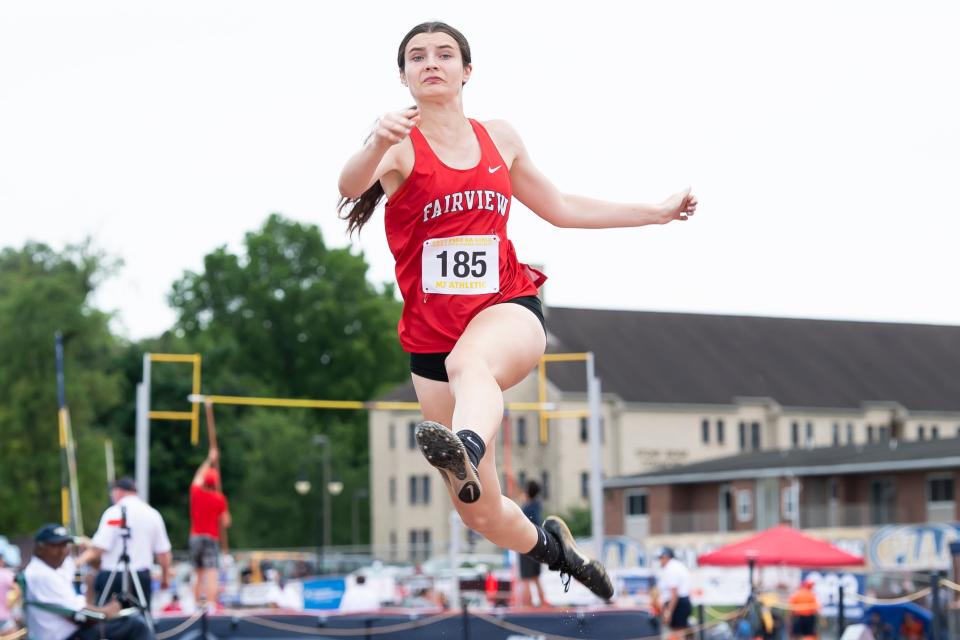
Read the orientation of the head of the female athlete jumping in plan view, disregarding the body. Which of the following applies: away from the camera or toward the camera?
toward the camera

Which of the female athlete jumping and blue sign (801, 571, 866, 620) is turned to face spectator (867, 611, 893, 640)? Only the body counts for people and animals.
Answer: the blue sign

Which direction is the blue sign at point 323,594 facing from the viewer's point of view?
toward the camera

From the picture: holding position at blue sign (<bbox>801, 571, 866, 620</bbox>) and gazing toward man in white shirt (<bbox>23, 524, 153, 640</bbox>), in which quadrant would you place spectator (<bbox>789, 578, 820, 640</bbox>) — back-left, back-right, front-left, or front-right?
front-left

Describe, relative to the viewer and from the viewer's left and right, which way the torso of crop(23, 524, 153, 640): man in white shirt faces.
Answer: facing to the right of the viewer

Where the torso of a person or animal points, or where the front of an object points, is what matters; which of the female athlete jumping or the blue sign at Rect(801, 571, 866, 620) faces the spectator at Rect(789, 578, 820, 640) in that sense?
the blue sign

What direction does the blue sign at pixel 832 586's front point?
toward the camera

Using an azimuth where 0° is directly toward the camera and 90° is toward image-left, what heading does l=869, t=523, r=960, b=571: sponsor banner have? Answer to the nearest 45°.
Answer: approximately 0°

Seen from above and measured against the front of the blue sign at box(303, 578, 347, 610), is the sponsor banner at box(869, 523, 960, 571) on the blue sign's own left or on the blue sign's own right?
on the blue sign's own left

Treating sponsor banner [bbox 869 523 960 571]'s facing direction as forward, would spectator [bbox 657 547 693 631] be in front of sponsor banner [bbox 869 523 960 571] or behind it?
in front

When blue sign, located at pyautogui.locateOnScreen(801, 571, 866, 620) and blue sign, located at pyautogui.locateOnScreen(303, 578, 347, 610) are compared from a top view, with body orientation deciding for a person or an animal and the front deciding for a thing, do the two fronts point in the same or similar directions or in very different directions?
same or similar directions

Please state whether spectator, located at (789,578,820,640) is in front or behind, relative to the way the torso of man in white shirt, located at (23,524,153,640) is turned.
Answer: in front

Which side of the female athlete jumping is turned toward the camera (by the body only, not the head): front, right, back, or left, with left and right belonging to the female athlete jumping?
front
